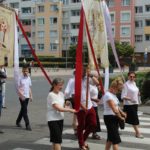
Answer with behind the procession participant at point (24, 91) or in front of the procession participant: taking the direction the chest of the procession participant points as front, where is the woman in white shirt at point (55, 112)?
in front

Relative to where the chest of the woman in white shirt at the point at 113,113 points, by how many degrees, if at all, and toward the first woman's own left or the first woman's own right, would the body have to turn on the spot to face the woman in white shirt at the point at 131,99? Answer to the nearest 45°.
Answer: approximately 90° to the first woman's own left

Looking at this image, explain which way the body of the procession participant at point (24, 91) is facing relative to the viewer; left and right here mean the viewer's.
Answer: facing the viewer and to the right of the viewer

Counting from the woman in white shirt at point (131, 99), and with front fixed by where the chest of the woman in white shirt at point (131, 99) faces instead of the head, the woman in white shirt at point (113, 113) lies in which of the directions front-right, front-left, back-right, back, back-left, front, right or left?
front-right

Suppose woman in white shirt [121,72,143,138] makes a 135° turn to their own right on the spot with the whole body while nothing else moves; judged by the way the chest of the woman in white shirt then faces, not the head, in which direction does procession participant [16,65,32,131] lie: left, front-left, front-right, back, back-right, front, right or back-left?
front
